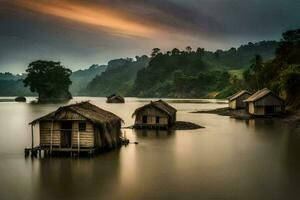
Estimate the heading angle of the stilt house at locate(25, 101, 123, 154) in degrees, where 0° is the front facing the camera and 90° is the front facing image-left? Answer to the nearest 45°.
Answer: approximately 45°
